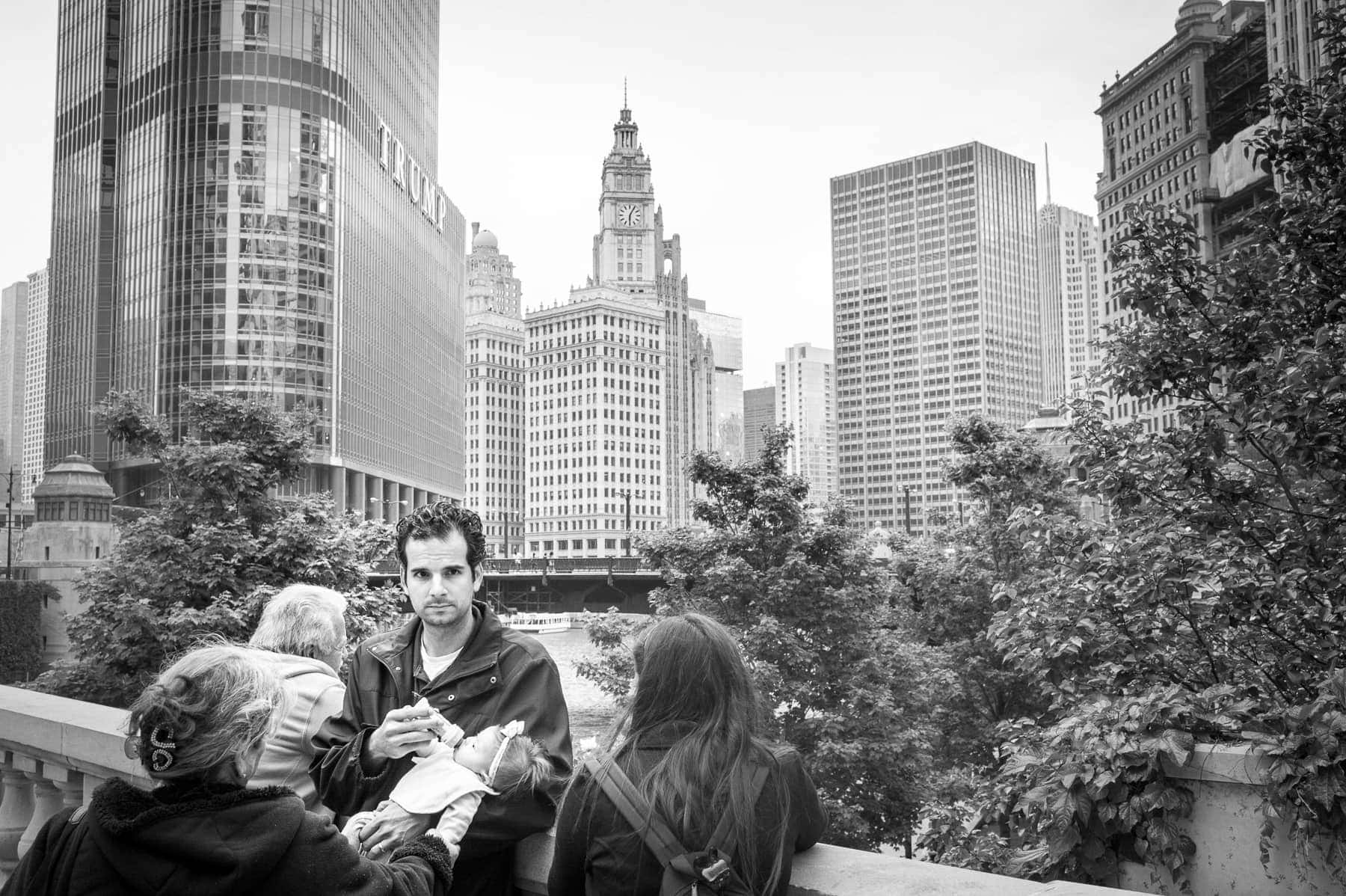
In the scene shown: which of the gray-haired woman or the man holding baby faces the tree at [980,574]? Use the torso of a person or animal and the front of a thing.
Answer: the gray-haired woman

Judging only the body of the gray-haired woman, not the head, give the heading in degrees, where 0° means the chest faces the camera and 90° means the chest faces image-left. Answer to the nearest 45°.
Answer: approximately 225°

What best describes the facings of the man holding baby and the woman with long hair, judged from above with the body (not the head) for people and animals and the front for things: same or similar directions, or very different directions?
very different directions

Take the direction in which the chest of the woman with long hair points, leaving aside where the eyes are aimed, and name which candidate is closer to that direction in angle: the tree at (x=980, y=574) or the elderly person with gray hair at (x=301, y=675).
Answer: the tree

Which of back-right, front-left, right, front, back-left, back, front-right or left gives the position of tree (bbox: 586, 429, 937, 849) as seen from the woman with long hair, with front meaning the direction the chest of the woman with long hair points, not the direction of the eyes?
front

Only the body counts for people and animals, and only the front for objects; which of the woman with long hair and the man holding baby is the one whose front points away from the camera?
the woman with long hair

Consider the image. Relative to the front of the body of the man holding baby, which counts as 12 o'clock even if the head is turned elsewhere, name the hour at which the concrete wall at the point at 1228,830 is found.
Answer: The concrete wall is roughly at 9 o'clock from the man holding baby.

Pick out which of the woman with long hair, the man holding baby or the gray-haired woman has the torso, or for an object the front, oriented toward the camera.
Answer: the man holding baby

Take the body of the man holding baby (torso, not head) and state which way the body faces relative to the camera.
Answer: toward the camera

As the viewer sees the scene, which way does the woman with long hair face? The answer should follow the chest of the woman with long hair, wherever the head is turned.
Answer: away from the camera

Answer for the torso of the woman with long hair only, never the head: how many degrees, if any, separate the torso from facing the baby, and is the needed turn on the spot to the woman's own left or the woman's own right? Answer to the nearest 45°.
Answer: approximately 90° to the woman's own left

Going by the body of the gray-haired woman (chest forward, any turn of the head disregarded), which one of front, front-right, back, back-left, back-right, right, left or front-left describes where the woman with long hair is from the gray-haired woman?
front-right

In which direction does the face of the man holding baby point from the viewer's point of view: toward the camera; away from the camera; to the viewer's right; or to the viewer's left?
toward the camera

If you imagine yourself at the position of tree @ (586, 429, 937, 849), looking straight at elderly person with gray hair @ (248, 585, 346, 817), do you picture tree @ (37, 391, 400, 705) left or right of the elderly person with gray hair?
right

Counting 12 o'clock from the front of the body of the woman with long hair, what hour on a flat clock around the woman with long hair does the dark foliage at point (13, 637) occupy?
The dark foliage is roughly at 11 o'clock from the woman with long hair.

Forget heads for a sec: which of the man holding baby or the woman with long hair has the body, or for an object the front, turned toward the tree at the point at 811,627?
the woman with long hair

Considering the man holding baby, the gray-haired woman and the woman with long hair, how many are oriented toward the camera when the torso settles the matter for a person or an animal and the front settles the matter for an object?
1

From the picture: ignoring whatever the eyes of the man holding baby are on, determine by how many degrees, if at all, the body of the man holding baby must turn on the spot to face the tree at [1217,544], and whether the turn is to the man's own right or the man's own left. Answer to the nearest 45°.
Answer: approximately 90° to the man's own left

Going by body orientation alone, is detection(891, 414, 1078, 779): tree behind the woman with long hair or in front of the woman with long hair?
in front

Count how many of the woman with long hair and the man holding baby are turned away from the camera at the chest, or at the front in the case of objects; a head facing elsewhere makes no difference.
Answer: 1

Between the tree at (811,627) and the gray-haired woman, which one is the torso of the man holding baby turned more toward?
the gray-haired woman
